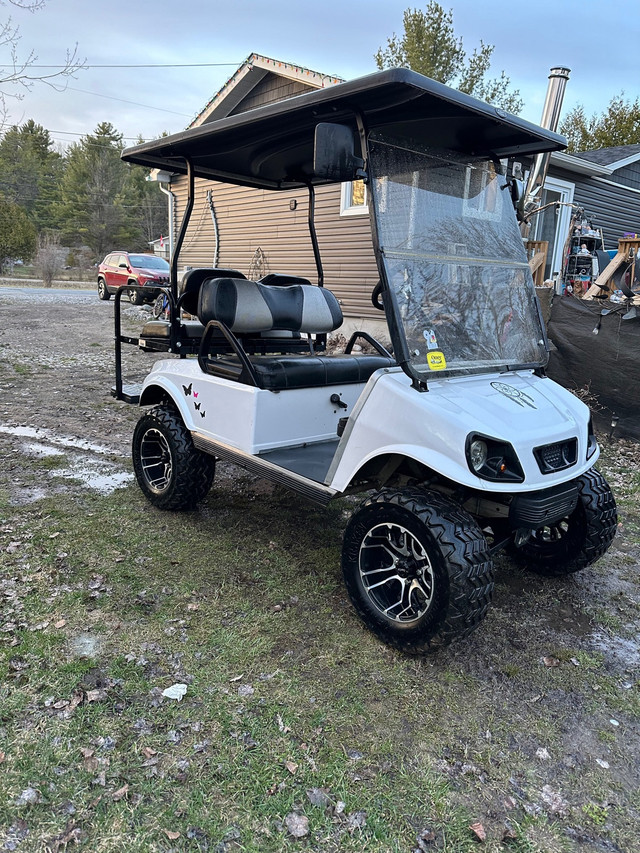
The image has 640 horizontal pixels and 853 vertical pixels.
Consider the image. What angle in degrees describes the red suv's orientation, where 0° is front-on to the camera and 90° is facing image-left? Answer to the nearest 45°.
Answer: approximately 315°

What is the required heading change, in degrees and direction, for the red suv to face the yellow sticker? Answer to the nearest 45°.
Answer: approximately 45° to its right

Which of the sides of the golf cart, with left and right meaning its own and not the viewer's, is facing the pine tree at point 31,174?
back

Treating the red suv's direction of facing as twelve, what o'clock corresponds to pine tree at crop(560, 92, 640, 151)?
The pine tree is roughly at 10 o'clock from the red suv.

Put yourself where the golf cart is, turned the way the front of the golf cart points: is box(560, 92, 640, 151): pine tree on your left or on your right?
on your left

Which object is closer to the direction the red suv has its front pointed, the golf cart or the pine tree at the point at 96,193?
the golf cart

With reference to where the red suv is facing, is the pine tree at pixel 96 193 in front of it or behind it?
behind

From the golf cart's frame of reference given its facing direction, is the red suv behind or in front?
behind

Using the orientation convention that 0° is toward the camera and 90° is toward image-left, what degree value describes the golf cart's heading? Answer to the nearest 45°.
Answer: approximately 315°
